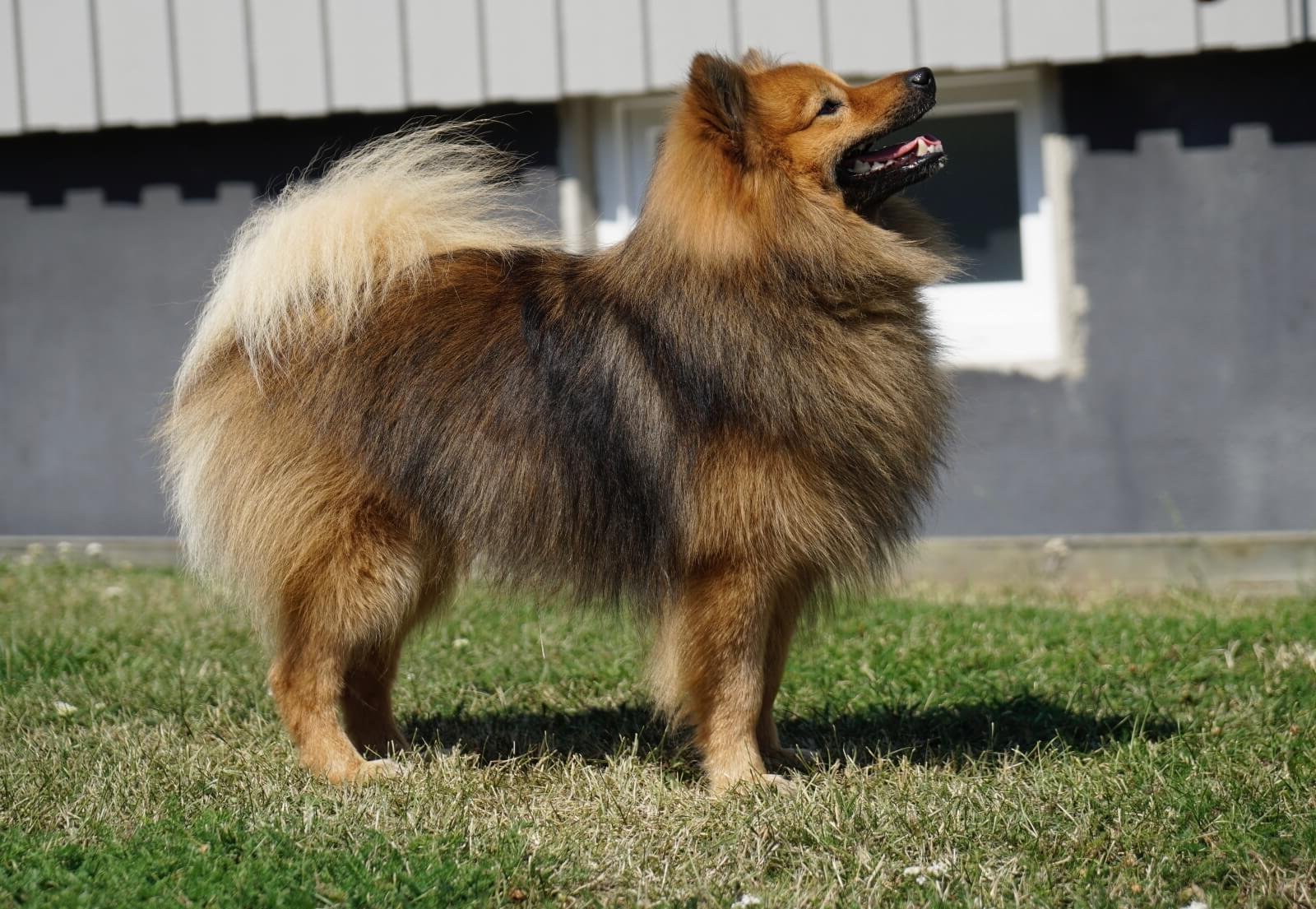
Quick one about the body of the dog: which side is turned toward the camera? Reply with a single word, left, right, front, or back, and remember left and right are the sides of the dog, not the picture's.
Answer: right
